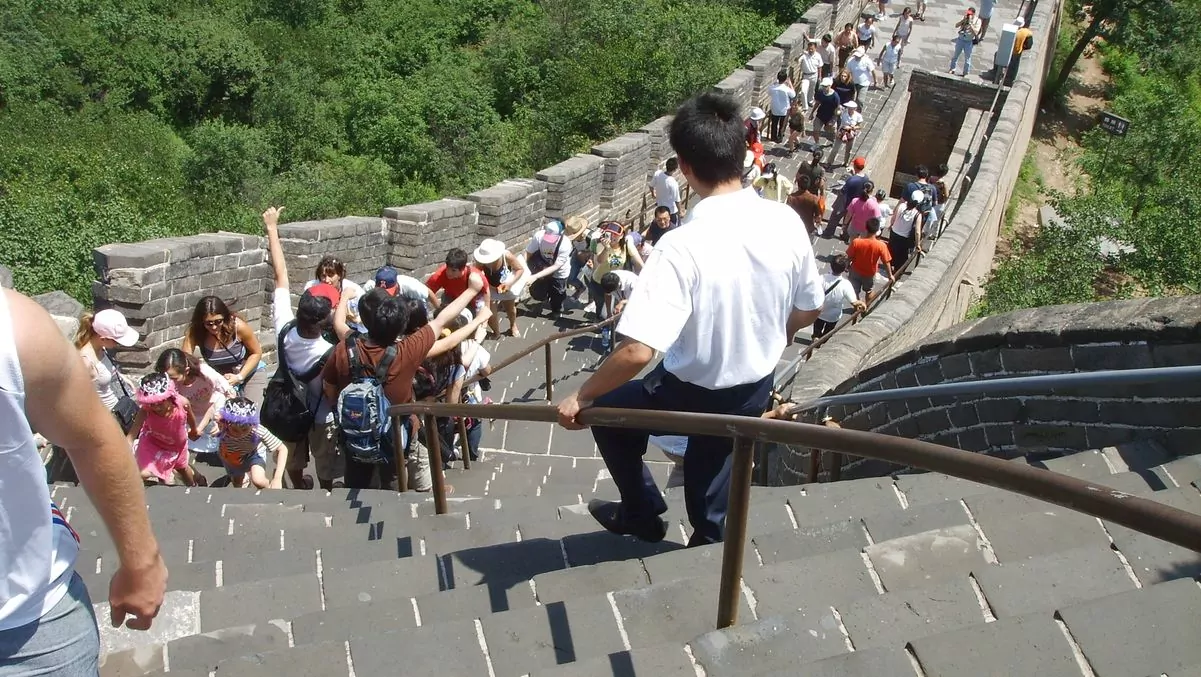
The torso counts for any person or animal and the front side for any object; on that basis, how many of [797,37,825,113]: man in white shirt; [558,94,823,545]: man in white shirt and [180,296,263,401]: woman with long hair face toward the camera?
2

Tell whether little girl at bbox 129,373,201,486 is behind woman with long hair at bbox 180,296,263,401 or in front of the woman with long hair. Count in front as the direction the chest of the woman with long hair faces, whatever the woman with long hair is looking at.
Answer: in front

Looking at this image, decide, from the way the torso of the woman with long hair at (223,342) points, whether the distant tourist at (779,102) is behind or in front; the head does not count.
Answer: behind

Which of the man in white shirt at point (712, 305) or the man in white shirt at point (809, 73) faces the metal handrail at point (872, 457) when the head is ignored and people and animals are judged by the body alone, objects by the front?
the man in white shirt at point (809, 73)

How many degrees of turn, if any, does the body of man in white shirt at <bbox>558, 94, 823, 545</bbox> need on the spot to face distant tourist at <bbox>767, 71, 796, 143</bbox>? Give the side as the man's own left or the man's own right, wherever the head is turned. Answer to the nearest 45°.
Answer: approximately 45° to the man's own right

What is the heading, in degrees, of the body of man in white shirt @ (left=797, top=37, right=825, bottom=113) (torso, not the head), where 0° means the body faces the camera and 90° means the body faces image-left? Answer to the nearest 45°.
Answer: approximately 0°

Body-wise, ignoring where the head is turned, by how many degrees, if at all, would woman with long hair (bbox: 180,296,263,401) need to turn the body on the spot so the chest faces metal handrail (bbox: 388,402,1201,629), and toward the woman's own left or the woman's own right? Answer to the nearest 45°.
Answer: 0° — they already face it

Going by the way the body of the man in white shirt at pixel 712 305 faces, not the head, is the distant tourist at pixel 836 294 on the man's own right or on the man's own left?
on the man's own right

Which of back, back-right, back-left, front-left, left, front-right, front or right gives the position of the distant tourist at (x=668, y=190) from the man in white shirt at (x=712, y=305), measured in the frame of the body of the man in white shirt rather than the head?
front-right

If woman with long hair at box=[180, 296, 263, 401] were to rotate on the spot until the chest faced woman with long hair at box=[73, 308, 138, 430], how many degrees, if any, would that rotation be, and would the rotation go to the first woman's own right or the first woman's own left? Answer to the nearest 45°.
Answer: approximately 90° to the first woman's own right

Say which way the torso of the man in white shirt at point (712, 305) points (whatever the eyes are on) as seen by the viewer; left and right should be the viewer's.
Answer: facing away from the viewer and to the left of the viewer

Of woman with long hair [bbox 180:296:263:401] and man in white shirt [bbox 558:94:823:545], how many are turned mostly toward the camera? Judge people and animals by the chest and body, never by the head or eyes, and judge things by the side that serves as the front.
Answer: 1

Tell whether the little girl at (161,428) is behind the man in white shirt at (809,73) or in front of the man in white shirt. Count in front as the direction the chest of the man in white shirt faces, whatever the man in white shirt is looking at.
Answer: in front

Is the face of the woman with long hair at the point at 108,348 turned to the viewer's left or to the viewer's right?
to the viewer's right

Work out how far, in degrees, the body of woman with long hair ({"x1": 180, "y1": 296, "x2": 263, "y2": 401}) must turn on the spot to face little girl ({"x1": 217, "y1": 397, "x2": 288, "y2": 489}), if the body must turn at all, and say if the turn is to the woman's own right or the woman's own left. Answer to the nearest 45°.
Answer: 0° — they already face them

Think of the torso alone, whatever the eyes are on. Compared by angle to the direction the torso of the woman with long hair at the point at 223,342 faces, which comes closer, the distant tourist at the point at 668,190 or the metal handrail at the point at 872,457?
the metal handrail
